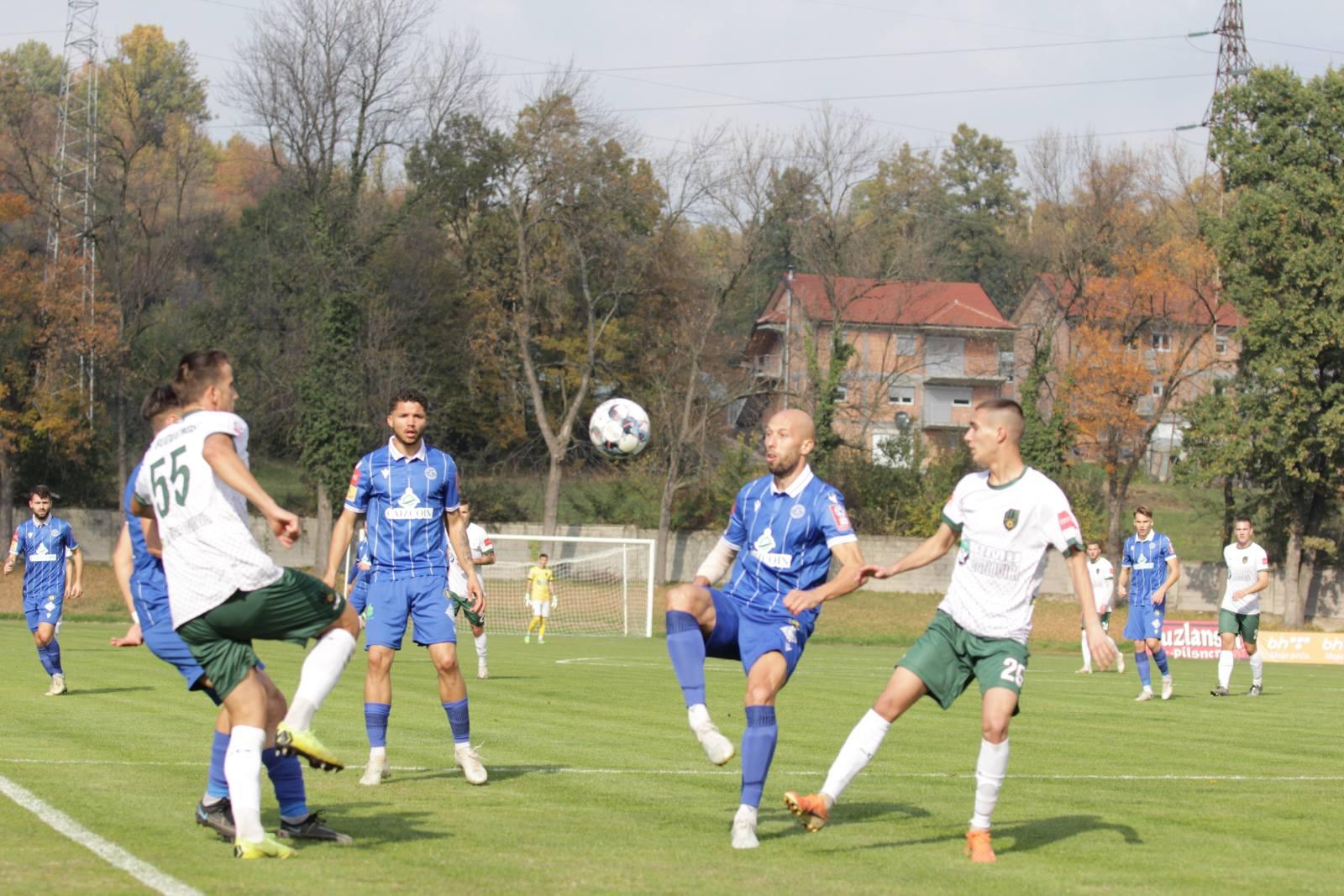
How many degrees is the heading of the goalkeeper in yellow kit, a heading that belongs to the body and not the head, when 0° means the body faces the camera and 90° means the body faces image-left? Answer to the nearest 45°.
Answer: approximately 0°

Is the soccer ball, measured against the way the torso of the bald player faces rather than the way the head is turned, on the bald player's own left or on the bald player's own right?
on the bald player's own right

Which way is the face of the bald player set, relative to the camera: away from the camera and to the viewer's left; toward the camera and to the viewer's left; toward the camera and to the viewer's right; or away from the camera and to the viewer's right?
toward the camera and to the viewer's left

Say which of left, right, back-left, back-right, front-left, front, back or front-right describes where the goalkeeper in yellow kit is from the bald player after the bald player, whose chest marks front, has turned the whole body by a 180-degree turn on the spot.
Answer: front-left

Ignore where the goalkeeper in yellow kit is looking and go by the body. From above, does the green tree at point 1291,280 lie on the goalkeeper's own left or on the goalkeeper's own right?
on the goalkeeper's own left
